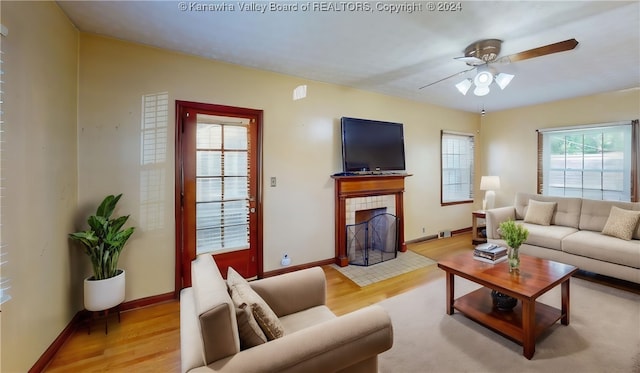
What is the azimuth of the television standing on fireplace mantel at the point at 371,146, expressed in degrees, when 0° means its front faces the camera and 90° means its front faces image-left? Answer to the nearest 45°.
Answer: approximately 315°

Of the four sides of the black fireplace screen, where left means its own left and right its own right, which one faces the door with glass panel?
right

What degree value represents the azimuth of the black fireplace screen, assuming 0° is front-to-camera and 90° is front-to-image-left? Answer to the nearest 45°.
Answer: approximately 315°

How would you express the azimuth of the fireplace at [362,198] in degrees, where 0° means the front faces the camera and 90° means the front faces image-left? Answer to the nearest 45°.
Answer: approximately 315°

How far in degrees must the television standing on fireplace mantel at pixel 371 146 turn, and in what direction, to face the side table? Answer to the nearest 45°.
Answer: approximately 90° to its left

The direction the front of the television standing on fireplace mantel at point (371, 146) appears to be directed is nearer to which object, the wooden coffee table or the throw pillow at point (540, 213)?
the wooden coffee table

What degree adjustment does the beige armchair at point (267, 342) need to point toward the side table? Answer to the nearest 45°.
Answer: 0° — it already faces it

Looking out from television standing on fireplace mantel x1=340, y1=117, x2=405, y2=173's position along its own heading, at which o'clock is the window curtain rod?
The window curtain rod is roughly at 10 o'clock from the television standing on fireplace mantel.

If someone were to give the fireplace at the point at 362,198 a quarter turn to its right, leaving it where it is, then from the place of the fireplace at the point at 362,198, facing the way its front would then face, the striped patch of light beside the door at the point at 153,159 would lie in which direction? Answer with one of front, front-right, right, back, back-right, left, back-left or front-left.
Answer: front

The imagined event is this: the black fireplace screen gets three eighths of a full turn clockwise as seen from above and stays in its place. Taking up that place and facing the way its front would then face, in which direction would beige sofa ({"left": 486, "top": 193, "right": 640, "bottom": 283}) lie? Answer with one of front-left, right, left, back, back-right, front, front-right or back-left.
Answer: back

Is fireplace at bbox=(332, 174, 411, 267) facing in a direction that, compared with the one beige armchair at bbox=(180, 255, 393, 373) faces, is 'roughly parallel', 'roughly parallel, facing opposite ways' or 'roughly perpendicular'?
roughly perpendicular

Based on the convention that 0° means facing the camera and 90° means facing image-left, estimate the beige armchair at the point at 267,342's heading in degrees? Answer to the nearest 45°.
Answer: approximately 225°

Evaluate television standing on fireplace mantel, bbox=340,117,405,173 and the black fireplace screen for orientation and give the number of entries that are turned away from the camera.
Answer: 0

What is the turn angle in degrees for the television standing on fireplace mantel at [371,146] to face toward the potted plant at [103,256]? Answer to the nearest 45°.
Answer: approximately 90° to its right

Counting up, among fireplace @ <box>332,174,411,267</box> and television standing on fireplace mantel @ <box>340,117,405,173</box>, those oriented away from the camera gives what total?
0

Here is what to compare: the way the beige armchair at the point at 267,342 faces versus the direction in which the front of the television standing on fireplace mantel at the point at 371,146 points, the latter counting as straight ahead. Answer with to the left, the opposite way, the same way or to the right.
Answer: to the left
